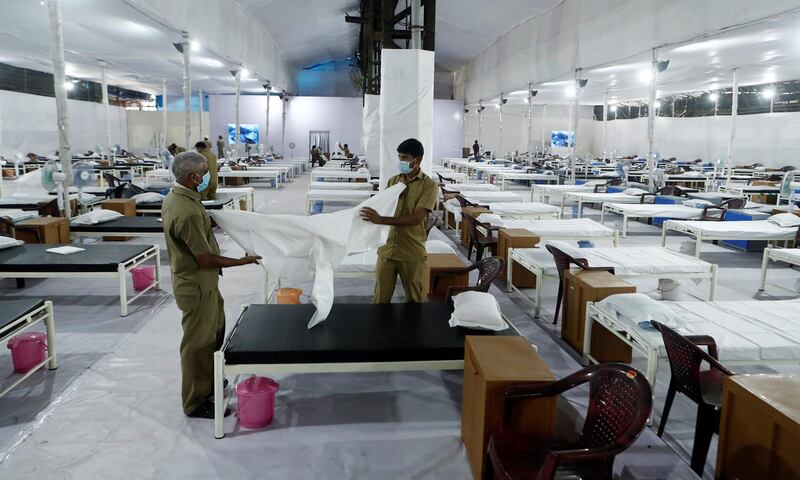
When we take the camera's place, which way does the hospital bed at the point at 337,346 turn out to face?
facing to the left of the viewer

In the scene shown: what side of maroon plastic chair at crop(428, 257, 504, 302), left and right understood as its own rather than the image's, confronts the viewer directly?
left

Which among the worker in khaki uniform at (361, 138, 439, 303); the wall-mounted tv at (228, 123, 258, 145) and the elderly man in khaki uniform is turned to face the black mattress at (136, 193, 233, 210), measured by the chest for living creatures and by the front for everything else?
the wall-mounted tv

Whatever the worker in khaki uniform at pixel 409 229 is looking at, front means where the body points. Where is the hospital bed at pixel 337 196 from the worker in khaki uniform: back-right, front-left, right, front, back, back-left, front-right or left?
back-right

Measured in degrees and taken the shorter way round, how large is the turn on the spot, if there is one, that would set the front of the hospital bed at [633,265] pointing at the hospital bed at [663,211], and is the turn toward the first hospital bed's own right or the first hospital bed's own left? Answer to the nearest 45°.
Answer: approximately 90° to the first hospital bed's own left

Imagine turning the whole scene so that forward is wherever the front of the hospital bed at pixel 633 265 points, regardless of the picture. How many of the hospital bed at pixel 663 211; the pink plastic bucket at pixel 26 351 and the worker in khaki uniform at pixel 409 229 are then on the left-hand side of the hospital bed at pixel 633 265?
1

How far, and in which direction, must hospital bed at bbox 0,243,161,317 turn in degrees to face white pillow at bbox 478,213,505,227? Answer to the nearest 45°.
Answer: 0° — it already faces it

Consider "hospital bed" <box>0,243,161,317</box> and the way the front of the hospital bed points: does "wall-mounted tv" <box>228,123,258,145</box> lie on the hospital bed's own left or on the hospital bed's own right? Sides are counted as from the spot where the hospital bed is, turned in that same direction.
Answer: on the hospital bed's own left

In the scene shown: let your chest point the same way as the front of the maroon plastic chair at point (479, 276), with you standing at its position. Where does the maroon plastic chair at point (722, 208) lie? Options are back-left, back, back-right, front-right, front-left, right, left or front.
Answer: back-right

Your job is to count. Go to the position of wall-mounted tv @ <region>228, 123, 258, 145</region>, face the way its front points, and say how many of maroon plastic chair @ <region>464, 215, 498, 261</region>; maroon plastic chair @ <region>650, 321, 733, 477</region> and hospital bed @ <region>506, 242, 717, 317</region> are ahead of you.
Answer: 3

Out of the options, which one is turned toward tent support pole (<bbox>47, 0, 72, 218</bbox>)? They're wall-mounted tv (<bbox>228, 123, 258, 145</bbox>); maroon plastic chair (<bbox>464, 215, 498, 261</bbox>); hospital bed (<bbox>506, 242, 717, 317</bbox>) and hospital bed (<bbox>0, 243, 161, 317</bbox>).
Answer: the wall-mounted tv

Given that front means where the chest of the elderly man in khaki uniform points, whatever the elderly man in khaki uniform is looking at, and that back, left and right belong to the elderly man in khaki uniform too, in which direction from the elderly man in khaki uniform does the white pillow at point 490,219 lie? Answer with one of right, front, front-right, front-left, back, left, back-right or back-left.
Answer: front-left

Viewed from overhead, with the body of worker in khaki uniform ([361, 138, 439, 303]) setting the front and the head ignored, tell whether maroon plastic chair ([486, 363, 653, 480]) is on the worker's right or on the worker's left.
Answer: on the worker's left

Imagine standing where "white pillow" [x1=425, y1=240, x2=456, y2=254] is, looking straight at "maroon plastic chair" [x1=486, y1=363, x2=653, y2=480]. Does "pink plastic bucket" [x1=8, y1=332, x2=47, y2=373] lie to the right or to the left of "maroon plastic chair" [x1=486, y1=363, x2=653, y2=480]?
right

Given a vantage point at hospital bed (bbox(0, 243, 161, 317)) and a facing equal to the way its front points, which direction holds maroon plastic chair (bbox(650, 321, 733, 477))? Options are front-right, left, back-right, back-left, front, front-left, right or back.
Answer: front-right

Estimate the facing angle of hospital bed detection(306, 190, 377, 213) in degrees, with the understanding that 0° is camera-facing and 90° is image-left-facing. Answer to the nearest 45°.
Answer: approximately 90°

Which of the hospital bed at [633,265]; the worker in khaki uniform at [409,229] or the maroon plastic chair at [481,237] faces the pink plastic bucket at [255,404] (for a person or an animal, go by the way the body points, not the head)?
the worker in khaki uniform

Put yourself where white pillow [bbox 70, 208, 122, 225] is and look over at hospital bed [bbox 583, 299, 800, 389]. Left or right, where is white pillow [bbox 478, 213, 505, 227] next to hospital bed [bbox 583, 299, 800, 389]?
left
